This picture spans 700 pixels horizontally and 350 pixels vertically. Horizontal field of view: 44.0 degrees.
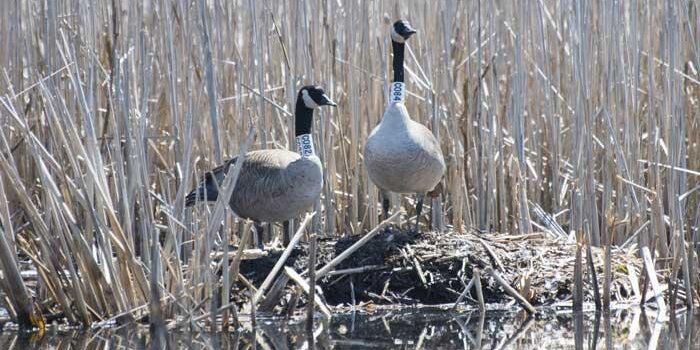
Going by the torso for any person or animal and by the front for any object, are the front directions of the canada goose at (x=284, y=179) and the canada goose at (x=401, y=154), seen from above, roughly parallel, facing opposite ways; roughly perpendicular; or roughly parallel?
roughly perpendicular

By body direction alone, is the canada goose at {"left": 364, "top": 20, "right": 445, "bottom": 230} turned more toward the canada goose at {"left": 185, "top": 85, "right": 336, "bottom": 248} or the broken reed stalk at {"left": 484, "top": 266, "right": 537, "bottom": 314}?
the broken reed stalk

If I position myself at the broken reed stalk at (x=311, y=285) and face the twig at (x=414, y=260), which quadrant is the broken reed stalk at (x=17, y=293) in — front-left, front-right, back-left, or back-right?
back-left

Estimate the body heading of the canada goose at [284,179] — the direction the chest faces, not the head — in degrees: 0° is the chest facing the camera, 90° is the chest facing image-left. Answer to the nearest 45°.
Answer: approximately 270°

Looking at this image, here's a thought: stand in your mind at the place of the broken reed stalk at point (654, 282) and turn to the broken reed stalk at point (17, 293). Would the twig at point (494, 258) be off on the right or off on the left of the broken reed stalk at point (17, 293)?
right

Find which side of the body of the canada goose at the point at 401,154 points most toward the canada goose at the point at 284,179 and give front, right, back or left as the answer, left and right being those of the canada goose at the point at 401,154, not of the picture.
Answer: right

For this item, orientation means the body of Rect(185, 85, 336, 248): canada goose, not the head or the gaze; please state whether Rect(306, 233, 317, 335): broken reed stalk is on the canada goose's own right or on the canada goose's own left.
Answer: on the canada goose's own right

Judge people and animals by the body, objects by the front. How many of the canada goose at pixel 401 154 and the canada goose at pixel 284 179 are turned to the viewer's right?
1

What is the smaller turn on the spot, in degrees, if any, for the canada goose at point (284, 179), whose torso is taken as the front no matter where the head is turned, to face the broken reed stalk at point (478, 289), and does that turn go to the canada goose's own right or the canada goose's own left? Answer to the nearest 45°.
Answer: approximately 45° to the canada goose's own right

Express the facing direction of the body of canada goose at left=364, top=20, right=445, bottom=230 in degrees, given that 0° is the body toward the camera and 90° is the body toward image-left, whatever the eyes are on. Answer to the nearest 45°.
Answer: approximately 0°
